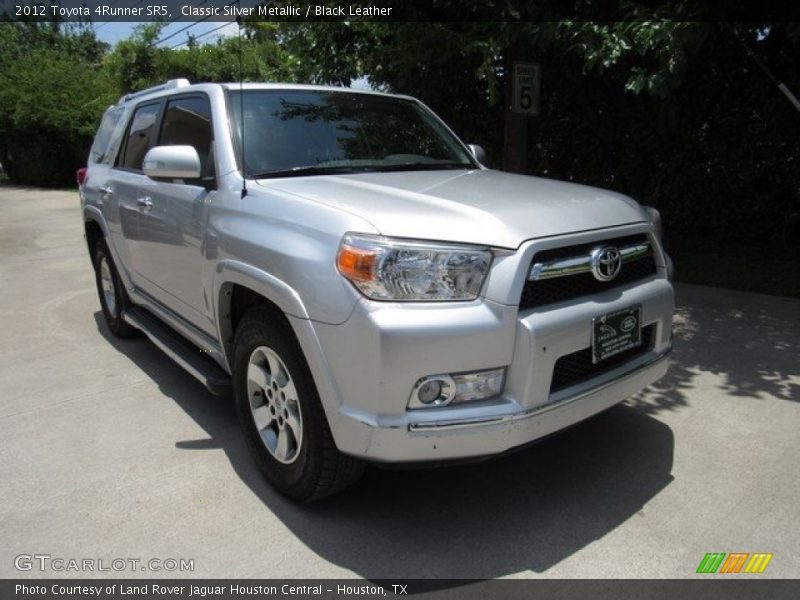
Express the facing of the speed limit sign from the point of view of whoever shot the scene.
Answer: facing the viewer

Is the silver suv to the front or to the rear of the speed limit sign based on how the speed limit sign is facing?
to the front

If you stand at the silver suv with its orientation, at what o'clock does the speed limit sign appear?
The speed limit sign is roughly at 8 o'clock from the silver suv.

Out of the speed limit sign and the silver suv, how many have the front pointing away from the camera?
0

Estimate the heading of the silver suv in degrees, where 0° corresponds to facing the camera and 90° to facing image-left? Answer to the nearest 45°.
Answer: approximately 315°
